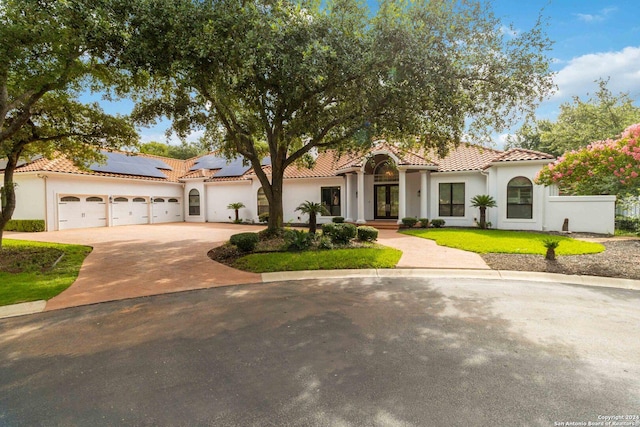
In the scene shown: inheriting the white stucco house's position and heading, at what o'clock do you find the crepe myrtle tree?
The crepe myrtle tree is roughly at 9 o'clock from the white stucco house.

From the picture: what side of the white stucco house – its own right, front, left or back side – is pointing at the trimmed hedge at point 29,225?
right

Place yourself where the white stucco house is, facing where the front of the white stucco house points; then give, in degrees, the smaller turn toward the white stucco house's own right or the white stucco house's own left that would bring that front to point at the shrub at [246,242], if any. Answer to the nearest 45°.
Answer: approximately 45° to the white stucco house's own right

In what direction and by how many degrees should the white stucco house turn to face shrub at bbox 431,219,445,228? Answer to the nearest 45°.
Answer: approximately 90° to its left

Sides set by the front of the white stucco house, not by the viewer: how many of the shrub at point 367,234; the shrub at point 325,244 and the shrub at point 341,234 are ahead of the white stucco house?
3

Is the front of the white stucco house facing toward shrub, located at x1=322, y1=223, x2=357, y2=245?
yes

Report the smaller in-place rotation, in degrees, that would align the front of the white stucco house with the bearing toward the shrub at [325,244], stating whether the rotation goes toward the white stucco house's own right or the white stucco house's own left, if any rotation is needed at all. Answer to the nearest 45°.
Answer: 0° — it already faces it

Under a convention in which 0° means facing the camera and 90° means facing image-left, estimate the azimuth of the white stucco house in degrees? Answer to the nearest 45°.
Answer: approximately 0°
